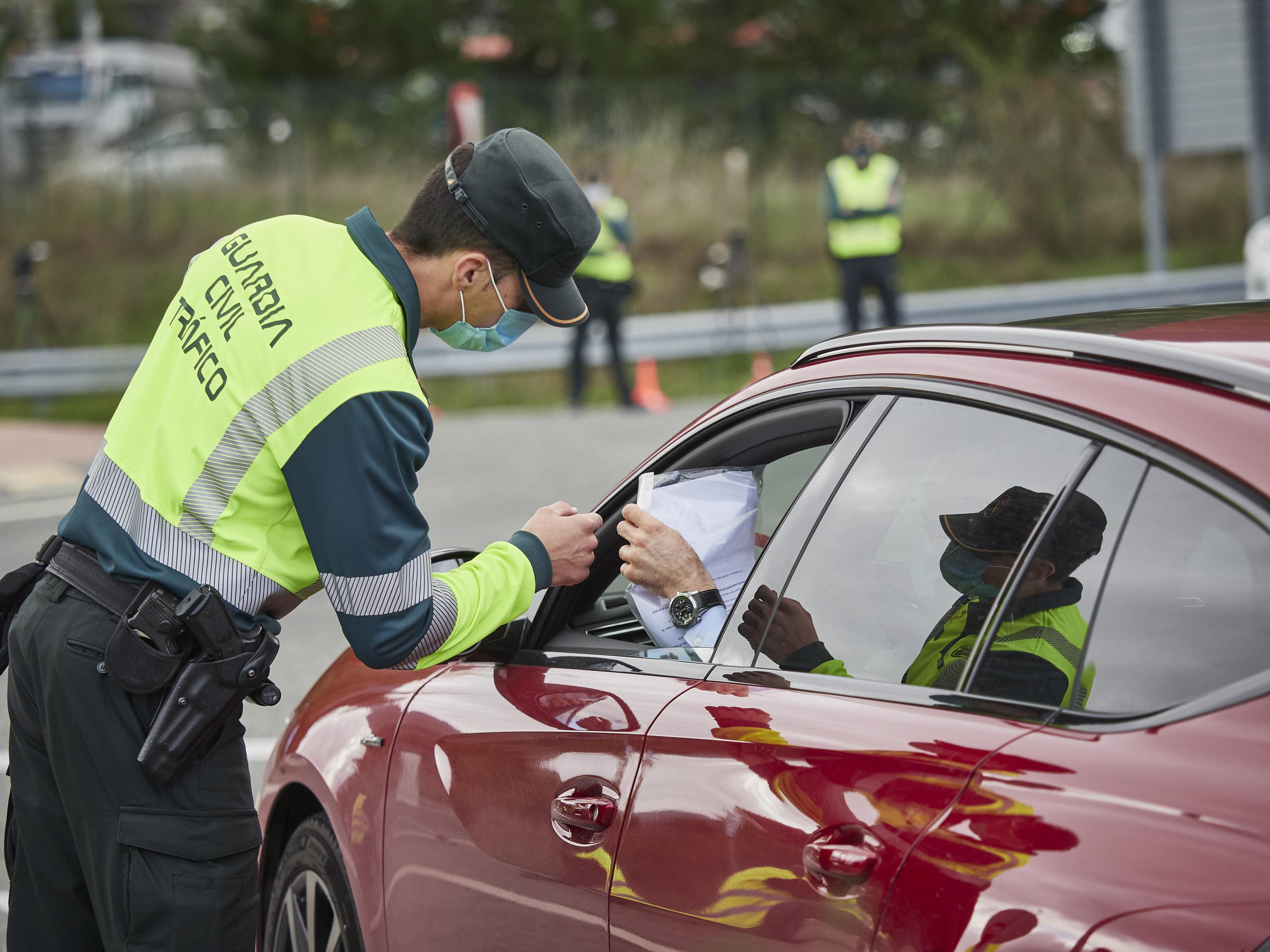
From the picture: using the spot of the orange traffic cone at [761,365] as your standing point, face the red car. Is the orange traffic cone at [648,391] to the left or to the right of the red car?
right

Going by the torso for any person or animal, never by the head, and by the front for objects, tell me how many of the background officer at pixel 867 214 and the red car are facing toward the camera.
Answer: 1

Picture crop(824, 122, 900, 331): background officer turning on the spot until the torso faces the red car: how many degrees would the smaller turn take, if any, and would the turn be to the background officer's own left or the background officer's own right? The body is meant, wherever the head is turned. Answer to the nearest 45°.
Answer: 0° — they already face it

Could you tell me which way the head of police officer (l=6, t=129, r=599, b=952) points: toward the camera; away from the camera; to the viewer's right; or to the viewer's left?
to the viewer's right

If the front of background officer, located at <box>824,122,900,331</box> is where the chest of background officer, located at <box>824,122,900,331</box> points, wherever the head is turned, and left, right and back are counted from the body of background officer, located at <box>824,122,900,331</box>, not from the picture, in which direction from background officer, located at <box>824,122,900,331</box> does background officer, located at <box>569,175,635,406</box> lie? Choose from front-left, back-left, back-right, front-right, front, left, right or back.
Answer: right

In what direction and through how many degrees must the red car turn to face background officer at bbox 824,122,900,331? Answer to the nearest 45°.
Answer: approximately 45° to its right

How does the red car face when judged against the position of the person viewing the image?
facing away from the viewer and to the left of the viewer

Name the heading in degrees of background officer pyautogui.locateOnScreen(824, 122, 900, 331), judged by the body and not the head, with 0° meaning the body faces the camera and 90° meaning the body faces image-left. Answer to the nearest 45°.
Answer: approximately 0°

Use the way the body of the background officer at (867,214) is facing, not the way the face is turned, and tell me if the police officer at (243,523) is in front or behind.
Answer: in front
